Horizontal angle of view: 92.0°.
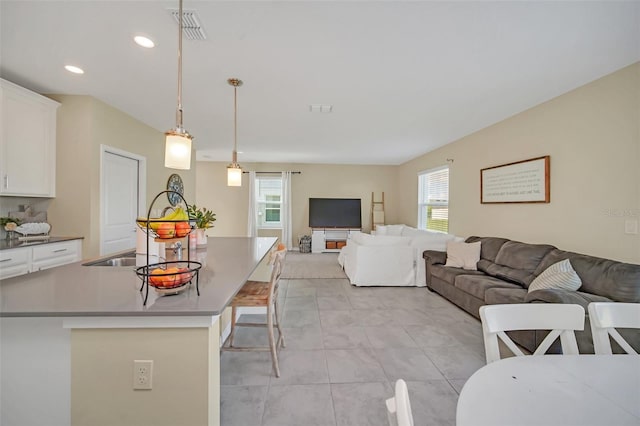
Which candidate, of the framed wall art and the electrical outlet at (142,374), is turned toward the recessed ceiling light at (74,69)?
the framed wall art

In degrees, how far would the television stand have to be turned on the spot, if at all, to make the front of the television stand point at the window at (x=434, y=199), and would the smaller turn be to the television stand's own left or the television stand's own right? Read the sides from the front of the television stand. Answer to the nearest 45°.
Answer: approximately 45° to the television stand's own left

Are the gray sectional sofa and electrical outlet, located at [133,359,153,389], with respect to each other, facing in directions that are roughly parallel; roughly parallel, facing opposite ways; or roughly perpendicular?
roughly perpendicular

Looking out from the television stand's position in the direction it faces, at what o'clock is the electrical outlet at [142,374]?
The electrical outlet is roughly at 12 o'clock from the television stand.

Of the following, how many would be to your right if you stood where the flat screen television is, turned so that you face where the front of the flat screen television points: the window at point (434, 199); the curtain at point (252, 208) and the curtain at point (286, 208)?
2

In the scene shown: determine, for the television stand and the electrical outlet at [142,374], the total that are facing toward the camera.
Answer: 2

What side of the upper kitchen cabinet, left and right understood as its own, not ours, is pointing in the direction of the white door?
left

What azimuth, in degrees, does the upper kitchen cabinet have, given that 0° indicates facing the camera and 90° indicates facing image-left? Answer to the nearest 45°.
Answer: approximately 315°
